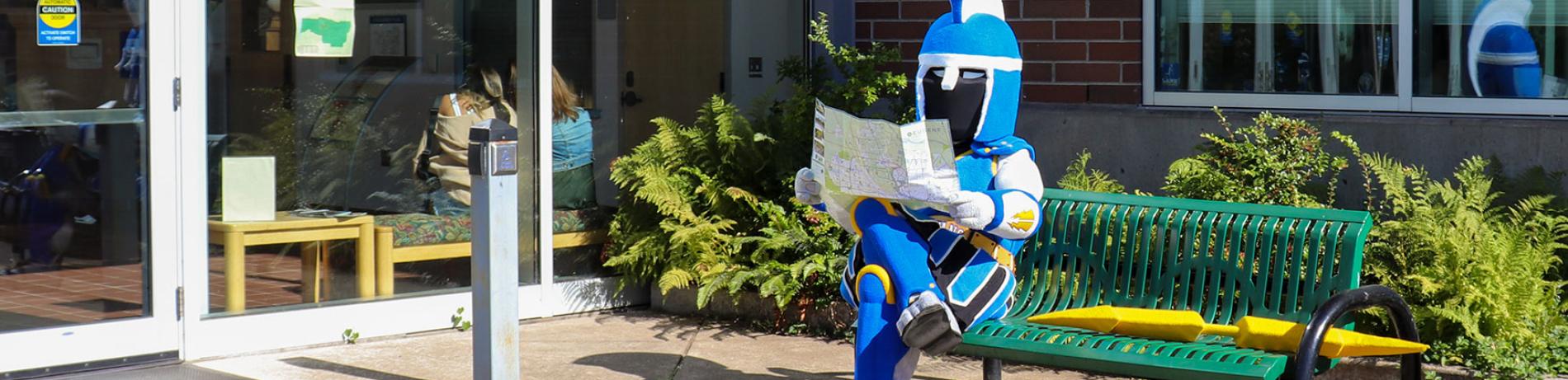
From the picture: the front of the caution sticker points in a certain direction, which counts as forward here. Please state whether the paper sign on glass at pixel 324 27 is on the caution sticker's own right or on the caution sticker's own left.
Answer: on the caution sticker's own left

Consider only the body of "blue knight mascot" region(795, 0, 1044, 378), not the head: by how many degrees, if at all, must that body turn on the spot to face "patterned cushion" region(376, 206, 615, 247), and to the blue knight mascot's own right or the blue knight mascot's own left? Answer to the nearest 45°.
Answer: approximately 90° to the blue knight mascot's own right

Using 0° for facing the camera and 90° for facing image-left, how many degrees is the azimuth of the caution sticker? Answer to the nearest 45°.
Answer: approximately 0°

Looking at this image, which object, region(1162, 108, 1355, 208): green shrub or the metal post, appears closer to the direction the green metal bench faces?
the metal post

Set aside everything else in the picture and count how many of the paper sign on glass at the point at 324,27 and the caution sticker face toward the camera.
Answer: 2

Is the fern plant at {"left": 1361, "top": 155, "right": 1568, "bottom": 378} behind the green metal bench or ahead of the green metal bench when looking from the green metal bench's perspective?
behind
